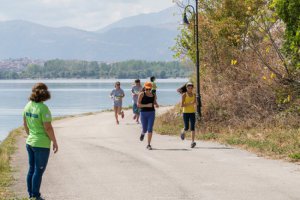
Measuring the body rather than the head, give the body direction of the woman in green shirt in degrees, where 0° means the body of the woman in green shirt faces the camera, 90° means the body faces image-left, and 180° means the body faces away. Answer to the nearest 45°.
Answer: approximately 225°
